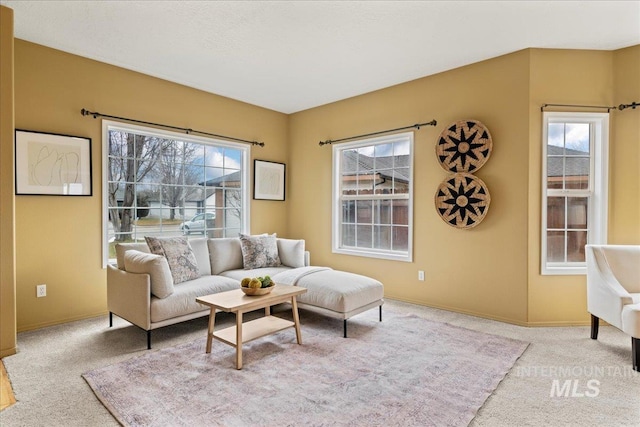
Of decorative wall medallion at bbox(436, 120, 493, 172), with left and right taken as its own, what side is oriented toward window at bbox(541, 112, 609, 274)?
left

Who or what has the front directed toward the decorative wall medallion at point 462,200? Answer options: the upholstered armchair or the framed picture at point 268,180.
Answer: the framed picture

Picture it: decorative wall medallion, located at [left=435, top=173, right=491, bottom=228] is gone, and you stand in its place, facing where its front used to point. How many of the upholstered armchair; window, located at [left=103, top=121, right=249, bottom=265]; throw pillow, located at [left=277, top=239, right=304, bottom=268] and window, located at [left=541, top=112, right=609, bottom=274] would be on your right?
2

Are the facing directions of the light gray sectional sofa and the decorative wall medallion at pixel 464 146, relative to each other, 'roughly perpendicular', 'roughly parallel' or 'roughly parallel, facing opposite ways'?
roughly perpendicular

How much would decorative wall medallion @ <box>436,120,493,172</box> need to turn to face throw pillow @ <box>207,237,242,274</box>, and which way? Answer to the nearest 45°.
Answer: approximately 90° to its right

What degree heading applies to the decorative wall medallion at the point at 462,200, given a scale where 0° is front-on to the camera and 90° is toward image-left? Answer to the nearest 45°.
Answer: approximately 0°

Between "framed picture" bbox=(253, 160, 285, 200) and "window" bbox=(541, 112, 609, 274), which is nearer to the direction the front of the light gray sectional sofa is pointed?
the window

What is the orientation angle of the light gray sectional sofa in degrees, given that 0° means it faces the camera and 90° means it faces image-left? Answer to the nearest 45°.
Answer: approximately 315°

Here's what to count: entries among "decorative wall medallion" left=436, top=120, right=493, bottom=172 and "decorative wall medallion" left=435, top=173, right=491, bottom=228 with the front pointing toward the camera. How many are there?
2

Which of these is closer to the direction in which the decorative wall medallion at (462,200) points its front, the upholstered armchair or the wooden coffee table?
the wooden coffee table

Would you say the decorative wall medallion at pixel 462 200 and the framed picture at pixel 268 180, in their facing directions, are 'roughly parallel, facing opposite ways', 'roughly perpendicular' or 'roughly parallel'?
roughly perpendicular

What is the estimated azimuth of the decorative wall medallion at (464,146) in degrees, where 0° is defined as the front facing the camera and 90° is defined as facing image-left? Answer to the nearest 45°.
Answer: approximately 0°

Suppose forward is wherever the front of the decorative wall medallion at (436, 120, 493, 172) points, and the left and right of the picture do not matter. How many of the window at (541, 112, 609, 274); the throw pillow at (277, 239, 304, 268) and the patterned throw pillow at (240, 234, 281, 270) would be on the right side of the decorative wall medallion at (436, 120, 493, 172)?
2
